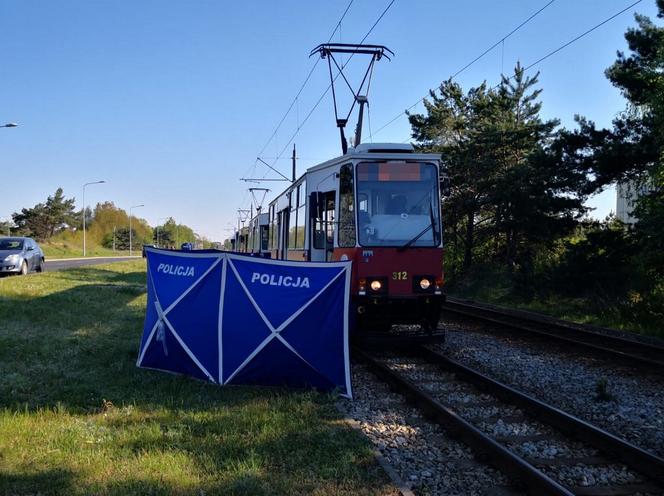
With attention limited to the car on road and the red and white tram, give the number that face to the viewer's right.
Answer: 0

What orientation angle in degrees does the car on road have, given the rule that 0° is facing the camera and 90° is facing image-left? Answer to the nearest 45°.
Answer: approximately 45°

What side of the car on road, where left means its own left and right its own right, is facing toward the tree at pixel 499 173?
left

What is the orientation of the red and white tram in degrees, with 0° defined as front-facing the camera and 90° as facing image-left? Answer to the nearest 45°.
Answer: approximately 0°

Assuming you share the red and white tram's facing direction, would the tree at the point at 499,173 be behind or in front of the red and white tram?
behind

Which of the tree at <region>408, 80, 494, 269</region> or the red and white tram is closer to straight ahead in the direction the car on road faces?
the red and white tram

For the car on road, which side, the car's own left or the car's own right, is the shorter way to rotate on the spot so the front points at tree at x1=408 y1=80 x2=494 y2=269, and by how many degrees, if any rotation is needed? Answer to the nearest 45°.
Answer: approximately 135° to the car's own left

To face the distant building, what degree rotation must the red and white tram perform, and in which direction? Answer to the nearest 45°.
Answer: approximately 135° to its left
